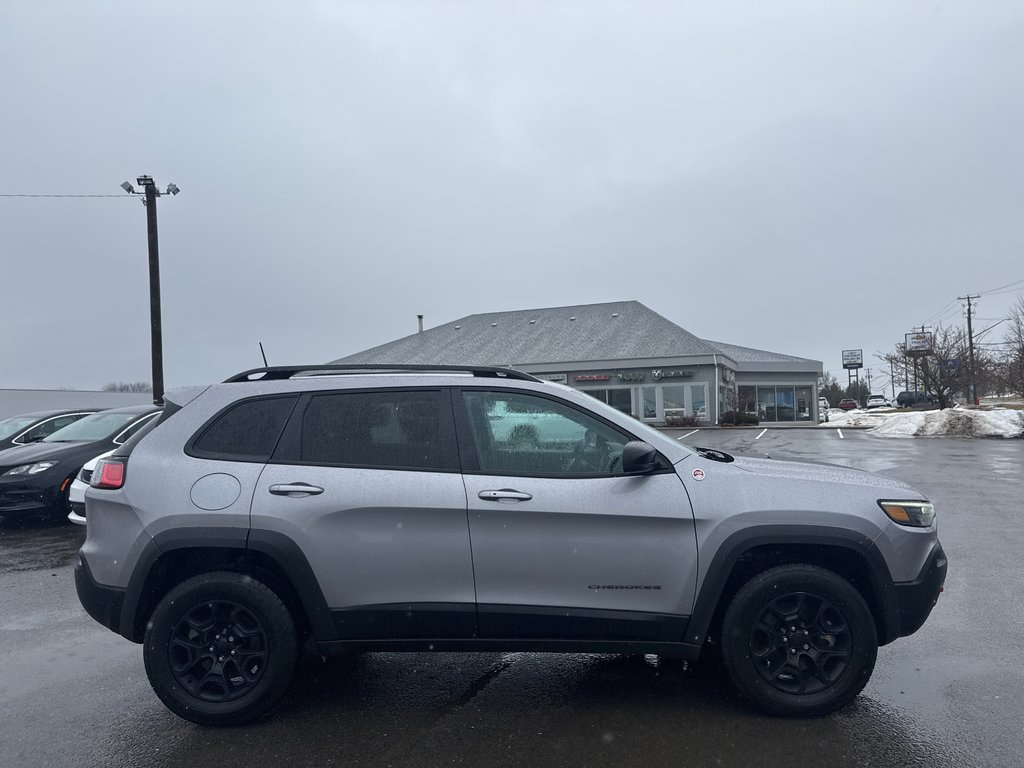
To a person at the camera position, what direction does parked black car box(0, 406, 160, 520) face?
facing the viewer and to the left of the viewer

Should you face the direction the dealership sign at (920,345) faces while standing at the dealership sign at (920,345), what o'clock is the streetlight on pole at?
The streetlight on pole is roughly at 1 o'clock from the dealership sign.

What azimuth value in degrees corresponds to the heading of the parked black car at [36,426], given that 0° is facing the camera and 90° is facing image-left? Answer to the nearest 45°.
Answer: approximately 45°

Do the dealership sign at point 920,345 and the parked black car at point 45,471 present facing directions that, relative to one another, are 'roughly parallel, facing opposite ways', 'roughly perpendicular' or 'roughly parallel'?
roughly parallel

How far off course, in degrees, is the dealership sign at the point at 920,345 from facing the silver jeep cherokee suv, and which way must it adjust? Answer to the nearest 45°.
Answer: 0° — it already faces it

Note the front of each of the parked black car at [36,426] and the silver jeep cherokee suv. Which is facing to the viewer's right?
the silver jeep cherokee suv

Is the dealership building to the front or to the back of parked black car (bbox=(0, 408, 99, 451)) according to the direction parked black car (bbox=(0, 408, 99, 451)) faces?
to the back

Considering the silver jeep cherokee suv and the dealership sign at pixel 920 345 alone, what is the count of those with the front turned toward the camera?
1

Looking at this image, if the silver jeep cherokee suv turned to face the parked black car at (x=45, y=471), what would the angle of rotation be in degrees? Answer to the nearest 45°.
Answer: approximately 135° to its left

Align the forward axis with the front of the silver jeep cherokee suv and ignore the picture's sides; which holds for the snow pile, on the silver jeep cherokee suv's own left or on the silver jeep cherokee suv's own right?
on the silver jeep cherokee suv's own left

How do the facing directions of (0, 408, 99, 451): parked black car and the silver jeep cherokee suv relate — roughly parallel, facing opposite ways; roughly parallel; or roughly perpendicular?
roughly perpendicular

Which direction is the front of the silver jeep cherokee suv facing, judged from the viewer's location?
facing to the right of the viewer

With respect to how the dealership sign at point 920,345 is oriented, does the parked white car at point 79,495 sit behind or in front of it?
in front

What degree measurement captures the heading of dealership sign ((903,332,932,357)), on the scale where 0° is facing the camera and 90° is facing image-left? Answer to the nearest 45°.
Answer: approximately 0°

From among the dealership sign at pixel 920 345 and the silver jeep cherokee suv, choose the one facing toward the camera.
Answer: the dealership sign

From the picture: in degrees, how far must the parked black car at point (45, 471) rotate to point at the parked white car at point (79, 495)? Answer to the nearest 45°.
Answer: approximately 45° to its left
